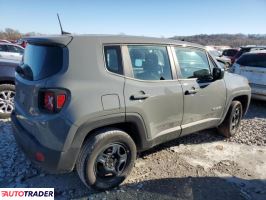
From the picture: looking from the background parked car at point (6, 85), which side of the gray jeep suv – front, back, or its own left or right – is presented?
left

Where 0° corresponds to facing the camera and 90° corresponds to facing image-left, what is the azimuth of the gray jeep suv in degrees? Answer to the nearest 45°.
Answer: approximately 225°

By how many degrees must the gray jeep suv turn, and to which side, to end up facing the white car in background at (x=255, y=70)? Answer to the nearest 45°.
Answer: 0° — it already faces it

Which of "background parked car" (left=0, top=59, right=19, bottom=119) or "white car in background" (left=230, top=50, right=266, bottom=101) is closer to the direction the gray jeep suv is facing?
the white car in background
